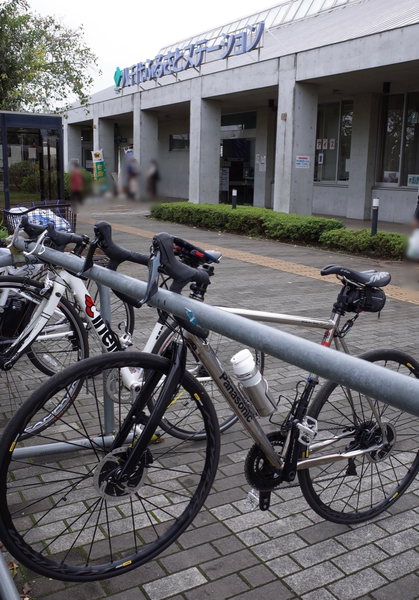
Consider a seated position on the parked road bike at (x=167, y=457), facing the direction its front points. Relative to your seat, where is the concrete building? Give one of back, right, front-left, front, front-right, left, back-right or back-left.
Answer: back-right

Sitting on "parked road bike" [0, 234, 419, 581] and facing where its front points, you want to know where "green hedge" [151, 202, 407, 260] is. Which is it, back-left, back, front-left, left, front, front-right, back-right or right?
back-right

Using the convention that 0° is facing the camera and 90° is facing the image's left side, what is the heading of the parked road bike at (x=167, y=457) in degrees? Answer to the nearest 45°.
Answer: approximately 45°

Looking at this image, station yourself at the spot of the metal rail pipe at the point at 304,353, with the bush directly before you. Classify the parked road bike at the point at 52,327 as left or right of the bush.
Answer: left

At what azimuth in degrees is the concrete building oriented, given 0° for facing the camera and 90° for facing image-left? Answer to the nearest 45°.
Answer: approximately 45°

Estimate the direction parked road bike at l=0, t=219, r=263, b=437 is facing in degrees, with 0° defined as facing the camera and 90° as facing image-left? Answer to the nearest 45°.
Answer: approximately 45°

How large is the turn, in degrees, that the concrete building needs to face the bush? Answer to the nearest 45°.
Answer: approximately 45° to its left

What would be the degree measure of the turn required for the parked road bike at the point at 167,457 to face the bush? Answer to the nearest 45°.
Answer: approximately 135° to its right

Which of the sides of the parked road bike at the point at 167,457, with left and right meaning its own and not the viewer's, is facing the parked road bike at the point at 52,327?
right

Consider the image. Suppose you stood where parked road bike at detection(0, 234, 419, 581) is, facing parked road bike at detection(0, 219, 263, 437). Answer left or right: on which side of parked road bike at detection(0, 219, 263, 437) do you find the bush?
right

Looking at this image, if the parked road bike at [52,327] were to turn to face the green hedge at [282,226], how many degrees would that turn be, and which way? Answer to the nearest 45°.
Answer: approximately 135° to its right

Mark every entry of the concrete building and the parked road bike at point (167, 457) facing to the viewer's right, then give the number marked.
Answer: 0
